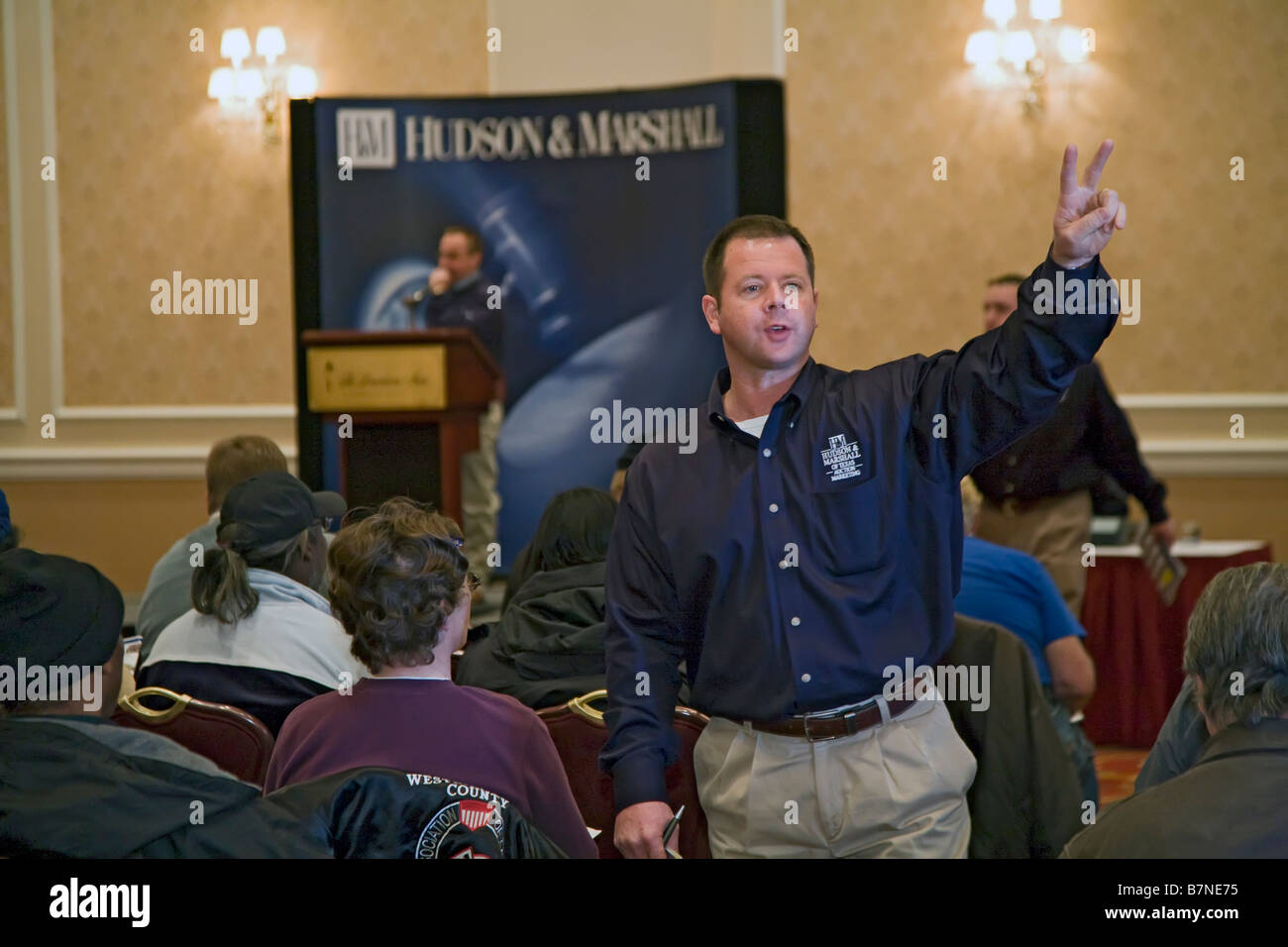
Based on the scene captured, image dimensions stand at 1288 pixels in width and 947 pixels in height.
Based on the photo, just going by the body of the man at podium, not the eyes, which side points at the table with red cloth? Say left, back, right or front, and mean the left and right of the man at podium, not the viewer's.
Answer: left

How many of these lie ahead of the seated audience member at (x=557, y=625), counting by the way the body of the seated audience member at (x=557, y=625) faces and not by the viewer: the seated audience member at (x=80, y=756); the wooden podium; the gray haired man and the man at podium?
2

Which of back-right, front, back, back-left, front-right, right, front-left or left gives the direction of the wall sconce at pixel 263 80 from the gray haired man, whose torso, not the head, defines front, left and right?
front-left

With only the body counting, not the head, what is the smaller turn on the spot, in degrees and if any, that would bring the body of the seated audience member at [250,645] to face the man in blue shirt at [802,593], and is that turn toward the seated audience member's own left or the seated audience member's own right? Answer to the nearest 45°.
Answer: approximately 90° to the seated audience member's own right

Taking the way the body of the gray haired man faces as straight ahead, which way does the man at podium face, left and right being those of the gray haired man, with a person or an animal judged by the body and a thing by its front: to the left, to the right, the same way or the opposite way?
the opposite way

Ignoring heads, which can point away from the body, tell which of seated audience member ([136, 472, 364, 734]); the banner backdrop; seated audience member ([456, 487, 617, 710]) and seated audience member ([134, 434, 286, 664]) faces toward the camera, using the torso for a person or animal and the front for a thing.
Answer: the banner backdrop

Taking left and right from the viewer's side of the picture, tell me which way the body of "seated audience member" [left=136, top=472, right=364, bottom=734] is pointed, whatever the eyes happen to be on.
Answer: facing away from the viewer and to the right of the viewer

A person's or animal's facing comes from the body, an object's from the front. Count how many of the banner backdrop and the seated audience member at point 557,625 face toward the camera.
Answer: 1

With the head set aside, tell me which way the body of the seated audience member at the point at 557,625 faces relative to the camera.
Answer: away from the camera

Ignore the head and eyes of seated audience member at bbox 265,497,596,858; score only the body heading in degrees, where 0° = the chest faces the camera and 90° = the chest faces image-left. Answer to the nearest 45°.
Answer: approximately 180°

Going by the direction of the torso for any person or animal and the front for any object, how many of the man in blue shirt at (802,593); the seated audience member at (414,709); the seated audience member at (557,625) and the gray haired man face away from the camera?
3

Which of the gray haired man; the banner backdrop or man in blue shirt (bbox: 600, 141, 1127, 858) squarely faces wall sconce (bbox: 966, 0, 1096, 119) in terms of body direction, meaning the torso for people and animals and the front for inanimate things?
the gray haired man

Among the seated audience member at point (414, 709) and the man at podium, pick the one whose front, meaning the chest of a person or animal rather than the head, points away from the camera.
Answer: the seated audience member

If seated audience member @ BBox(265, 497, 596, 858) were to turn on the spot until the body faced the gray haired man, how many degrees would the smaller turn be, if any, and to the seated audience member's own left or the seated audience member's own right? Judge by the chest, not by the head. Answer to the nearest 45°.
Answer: approximately 135° to the seated audience member's own right

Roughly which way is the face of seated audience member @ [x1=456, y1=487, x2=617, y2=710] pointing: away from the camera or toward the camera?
away from the camera

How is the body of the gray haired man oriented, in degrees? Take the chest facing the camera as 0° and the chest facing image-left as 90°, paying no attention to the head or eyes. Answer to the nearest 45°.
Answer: approximately 180°
